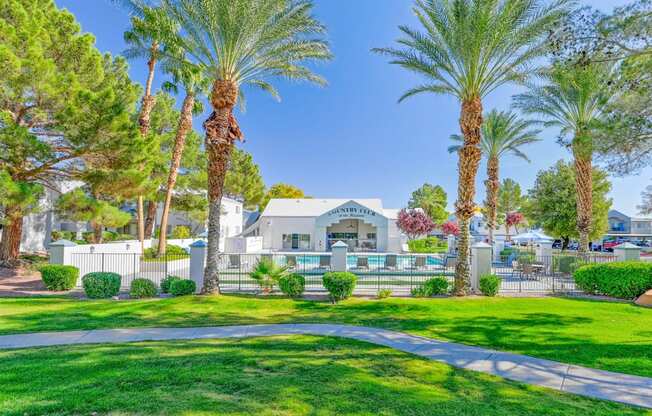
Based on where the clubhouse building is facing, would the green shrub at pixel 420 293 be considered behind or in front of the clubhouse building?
in front

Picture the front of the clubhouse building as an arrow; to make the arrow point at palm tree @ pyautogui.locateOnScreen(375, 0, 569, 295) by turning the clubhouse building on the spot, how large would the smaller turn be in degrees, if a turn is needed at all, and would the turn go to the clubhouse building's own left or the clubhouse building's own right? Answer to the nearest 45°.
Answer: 0° — it already faces it

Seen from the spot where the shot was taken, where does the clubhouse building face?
facing the viewer

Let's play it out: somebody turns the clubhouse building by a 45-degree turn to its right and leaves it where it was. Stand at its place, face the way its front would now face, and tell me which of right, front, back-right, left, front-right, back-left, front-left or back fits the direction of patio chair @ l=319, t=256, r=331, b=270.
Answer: front-left

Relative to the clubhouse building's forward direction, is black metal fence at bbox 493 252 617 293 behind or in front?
in front

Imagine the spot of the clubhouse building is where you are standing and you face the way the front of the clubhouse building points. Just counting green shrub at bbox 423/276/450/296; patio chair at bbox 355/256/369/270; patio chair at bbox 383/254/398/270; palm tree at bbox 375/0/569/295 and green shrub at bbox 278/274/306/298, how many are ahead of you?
5

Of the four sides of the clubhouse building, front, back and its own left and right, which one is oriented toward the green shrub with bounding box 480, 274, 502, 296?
front

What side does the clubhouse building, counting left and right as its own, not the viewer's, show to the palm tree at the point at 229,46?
front

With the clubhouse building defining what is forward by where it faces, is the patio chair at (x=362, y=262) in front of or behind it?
in front
